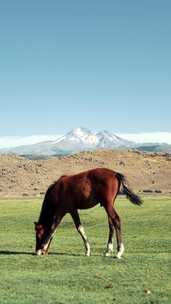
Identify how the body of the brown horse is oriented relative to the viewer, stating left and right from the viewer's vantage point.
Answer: facing to the left of the viewer
